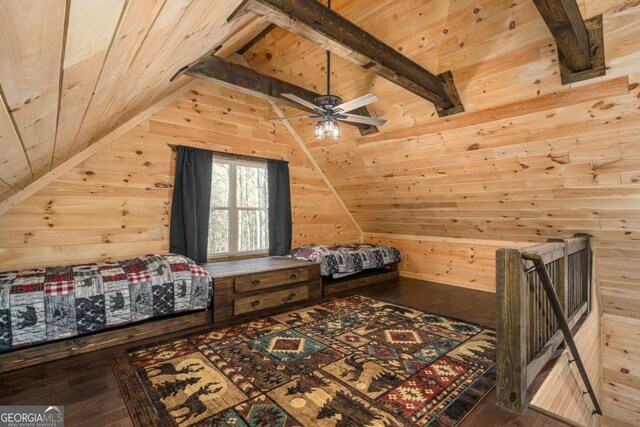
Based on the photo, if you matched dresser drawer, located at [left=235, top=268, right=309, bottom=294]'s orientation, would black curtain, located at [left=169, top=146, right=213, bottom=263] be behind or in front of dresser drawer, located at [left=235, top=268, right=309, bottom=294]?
behind

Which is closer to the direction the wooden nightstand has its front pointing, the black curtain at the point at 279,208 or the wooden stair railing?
the wooden stair railing

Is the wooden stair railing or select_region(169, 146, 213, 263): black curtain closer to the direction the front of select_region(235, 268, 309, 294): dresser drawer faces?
the wooden stair railing

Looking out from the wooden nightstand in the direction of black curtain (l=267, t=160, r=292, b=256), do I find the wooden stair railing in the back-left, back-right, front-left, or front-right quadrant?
back-right

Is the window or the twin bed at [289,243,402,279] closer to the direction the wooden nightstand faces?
the twin bed

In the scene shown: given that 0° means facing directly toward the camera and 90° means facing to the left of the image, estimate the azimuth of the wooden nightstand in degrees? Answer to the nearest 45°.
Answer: approximately 315°

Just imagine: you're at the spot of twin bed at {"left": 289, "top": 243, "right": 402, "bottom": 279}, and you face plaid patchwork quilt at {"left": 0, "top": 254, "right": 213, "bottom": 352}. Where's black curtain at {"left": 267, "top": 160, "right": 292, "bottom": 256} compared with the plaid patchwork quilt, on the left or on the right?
right

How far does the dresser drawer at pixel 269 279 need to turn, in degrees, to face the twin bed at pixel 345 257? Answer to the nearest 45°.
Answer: approximately 90° to its left
